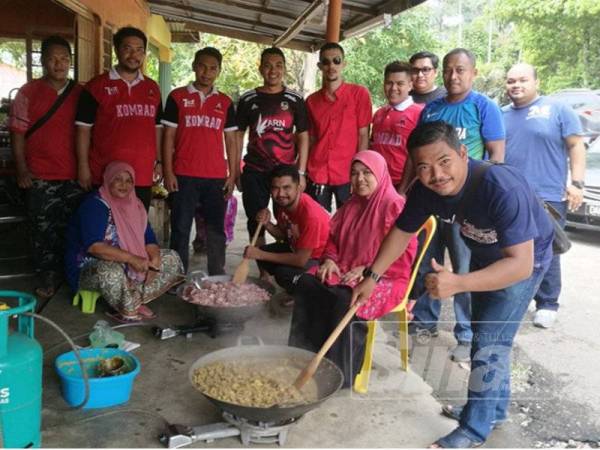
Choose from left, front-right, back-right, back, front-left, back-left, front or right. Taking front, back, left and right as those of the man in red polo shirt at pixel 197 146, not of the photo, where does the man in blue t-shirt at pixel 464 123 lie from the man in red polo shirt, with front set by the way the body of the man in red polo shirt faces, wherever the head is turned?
front-left

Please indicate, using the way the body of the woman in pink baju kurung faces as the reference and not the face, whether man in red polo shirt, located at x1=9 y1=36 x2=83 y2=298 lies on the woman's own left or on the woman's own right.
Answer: on the woman's own right

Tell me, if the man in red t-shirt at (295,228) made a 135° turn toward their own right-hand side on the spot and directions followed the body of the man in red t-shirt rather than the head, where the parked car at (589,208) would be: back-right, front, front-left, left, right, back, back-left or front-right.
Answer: front-right

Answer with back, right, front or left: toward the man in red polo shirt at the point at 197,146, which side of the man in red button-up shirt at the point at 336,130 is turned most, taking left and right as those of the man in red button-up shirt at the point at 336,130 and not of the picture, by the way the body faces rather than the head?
right

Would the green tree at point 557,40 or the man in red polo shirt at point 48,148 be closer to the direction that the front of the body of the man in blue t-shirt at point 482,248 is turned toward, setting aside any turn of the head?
the man in red polo shirt

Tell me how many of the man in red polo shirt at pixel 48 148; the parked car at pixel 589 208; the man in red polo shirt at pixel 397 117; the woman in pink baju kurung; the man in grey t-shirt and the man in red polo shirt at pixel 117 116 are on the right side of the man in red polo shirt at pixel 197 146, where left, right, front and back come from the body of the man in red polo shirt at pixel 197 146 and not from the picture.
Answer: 2

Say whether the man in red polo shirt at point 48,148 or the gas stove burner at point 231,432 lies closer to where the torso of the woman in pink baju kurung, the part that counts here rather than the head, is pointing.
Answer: the gas stove burner

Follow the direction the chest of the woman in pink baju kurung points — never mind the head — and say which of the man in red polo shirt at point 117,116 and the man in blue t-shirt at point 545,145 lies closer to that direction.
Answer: the man in red polo shirt

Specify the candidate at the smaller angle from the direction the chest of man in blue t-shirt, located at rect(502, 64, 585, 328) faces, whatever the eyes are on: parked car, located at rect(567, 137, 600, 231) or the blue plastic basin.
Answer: the blue plastic basin

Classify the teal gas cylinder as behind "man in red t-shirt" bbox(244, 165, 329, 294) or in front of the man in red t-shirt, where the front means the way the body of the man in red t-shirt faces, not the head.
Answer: in front

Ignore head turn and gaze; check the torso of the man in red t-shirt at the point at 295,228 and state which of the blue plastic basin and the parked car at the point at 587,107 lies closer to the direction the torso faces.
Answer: the blue plastic basin

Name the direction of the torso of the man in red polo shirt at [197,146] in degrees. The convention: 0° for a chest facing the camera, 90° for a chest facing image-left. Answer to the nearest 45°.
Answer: approximately 0°

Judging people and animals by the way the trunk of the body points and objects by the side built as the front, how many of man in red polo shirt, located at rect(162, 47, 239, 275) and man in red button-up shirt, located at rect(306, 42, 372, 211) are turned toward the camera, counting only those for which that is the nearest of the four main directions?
2

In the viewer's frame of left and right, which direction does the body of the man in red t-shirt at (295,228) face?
facing the viewer and to the left of the viewer
